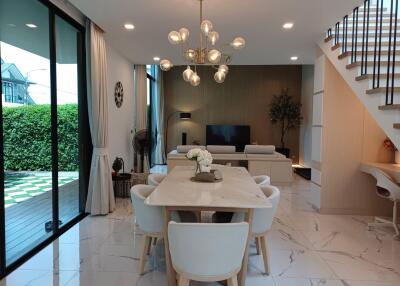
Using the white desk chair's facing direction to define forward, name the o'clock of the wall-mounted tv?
The wall-mounted tv is roughly at 9 o'clock from the white desk chair.

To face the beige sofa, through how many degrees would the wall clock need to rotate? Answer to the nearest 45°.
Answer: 0° — it already faces it

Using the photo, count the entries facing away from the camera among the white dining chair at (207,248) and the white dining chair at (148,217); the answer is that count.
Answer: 1

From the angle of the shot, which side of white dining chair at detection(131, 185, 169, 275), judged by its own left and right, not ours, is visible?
right

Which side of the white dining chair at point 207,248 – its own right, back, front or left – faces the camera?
back

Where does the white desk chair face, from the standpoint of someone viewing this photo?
facing away from the viewer and to the right of the viewer

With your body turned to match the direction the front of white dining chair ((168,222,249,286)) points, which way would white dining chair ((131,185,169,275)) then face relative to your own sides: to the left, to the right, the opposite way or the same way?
to the right

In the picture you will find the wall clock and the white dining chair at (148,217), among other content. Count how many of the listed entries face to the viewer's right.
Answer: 2

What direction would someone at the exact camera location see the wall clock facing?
facing to the right of the viewer

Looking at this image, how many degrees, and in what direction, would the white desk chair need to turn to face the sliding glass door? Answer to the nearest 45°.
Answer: approximately 180°

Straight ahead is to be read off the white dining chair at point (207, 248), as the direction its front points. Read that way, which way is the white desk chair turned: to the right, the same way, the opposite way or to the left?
to the right
